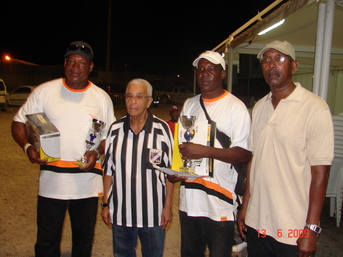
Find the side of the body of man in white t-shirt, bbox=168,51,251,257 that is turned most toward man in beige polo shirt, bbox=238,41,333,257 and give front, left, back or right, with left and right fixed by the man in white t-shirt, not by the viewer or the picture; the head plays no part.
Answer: left

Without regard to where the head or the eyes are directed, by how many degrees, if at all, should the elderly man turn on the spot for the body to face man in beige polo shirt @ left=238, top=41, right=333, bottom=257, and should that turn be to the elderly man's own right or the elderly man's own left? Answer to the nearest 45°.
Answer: approximately 45° to the elderly man's own left

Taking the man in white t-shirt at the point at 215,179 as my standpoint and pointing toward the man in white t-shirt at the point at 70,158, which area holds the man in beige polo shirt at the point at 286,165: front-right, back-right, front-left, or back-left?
back-left

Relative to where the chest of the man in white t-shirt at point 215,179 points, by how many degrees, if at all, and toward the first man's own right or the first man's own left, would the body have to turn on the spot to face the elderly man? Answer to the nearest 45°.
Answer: approximately 45° to the first man's own right

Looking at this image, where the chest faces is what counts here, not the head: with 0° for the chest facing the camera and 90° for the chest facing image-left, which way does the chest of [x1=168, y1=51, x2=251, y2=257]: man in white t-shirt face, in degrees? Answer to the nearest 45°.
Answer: approximately 45°

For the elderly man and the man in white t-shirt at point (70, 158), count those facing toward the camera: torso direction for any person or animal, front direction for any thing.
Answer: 2

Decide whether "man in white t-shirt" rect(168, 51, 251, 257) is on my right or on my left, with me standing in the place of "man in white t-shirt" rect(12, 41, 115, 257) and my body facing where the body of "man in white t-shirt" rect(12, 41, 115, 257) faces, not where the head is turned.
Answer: on my left

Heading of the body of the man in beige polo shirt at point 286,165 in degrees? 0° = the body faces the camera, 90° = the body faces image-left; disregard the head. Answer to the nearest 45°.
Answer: approximately 45°

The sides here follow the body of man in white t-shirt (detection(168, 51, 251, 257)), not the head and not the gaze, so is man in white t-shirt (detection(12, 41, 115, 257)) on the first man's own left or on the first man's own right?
on the first man's own right

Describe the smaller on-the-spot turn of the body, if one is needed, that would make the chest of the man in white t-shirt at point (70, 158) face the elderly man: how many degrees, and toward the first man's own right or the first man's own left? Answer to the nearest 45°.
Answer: approximately 45° to the first man's own left

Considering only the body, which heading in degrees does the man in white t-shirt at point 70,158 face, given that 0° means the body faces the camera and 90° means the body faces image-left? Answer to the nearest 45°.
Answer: approximately 0°

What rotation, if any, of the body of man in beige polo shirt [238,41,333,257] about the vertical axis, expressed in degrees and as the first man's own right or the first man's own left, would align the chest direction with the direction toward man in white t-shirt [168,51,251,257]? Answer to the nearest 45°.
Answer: approximately 45° to the first man's own right
